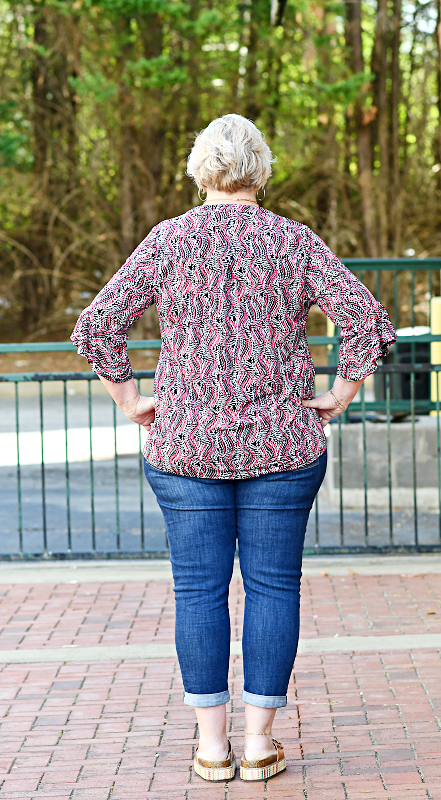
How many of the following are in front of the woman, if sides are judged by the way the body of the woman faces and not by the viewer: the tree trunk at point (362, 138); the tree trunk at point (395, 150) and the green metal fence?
3

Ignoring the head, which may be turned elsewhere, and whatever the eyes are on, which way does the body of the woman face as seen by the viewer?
away from the camera

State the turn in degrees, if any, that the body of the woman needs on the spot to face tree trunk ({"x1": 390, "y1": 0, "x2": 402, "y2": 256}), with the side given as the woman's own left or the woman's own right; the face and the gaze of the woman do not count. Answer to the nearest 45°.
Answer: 0° — they already face it

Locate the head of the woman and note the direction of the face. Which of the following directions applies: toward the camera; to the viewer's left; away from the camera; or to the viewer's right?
away from the camera

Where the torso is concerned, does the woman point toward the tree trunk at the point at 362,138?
yes

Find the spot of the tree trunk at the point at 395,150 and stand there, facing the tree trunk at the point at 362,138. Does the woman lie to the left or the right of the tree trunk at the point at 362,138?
left
